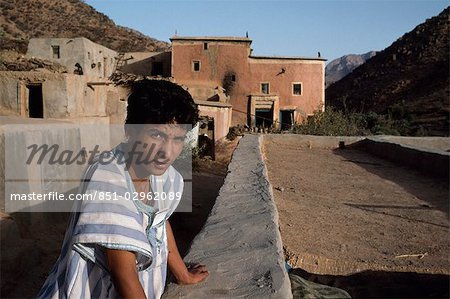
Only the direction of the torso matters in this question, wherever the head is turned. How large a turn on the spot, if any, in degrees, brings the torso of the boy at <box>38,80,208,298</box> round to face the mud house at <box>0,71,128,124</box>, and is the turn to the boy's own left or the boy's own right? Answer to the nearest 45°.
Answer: approximately 135° to the boy's own left

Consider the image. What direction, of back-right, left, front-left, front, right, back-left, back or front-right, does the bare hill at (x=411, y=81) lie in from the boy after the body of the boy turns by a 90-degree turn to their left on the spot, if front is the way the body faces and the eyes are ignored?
front

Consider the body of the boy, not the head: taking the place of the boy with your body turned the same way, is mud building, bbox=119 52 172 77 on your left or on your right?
on your left

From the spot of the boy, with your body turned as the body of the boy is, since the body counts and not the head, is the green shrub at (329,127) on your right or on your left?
on your left

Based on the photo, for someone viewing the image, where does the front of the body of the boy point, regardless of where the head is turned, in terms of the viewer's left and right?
facing the viewer and to the right of the viewer

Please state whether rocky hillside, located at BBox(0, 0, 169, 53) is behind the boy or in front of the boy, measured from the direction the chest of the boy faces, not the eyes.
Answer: behind

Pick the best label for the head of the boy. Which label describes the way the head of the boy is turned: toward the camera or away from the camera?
toward the camera

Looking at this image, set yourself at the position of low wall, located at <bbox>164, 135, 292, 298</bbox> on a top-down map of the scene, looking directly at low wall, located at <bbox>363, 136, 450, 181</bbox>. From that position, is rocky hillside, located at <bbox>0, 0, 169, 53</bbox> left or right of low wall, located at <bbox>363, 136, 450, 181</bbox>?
left

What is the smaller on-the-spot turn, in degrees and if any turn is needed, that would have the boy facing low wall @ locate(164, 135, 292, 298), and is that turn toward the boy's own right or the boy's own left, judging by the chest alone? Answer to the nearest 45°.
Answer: approximately 90° to the boy's own left

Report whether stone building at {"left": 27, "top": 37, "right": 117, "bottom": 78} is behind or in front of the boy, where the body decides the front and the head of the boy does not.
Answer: behind

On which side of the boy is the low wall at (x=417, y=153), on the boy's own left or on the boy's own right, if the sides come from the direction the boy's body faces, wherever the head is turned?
on the boy's own left
